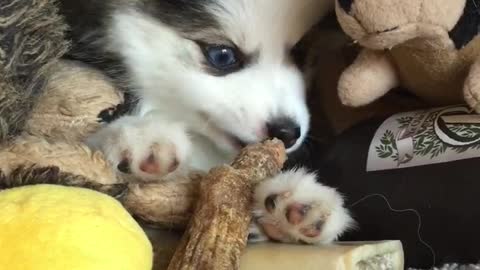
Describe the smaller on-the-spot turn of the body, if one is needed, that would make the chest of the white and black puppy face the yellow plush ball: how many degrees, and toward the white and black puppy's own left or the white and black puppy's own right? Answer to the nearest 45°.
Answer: approximately 45° to the white and black puppy's own right

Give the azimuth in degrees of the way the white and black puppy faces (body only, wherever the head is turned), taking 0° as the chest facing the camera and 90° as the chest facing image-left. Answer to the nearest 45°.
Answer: approximately 315°
